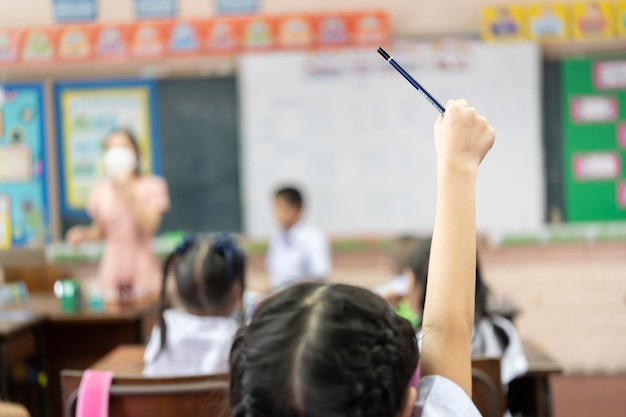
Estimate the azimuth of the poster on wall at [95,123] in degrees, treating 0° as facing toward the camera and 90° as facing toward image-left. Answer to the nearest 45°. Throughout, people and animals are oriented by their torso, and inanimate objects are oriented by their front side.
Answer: approximately 0°

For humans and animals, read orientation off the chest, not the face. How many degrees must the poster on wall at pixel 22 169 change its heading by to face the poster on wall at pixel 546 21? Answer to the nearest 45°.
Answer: approximately 45° to its left

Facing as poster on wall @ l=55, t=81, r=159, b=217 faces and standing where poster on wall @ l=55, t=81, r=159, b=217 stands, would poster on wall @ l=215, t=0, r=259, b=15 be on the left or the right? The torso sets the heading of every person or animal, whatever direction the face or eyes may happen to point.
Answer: on its left

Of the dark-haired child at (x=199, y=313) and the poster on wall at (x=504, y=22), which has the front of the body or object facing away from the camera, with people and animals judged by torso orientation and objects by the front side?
the dark-haired child

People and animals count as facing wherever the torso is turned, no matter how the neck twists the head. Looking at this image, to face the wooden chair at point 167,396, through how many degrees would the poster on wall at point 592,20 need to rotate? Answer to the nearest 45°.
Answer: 0° — it already faces it

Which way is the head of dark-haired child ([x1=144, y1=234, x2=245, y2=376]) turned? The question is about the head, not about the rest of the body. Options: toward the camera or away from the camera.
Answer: away from the camera

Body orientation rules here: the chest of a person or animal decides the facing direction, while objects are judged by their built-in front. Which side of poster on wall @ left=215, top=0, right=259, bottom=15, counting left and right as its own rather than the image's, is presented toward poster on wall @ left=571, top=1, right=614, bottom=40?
left

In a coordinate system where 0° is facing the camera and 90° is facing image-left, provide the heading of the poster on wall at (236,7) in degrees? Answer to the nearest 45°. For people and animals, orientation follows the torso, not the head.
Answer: approximately 0°
